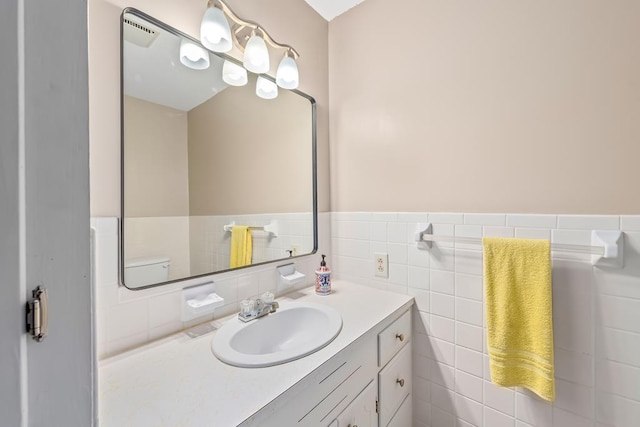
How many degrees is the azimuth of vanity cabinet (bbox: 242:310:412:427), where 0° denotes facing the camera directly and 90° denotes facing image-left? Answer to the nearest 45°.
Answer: approximately 315°

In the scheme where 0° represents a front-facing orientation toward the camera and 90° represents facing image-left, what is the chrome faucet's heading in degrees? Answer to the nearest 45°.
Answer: approximately 315°
